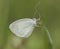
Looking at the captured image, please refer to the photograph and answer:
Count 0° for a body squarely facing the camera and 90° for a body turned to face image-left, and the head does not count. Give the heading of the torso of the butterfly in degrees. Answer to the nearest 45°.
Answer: approximately 270°
